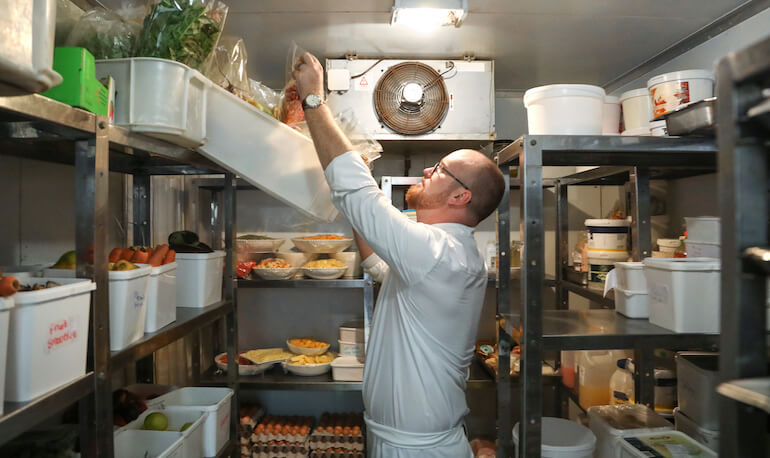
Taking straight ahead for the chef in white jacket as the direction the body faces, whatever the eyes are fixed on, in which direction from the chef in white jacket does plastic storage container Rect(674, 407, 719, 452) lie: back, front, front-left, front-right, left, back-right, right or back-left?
back

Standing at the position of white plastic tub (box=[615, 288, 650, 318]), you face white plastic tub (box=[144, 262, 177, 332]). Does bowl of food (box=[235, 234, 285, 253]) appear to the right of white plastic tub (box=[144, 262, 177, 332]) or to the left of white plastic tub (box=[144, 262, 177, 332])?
right

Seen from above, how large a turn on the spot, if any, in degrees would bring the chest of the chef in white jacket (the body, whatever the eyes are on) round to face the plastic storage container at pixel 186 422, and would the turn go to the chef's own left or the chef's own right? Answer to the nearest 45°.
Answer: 0° — they already face it

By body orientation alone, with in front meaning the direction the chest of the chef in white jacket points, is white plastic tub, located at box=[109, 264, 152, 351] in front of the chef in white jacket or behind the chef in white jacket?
in front

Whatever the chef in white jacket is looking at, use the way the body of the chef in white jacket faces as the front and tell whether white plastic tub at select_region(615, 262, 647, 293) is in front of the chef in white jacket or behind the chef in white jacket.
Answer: behind

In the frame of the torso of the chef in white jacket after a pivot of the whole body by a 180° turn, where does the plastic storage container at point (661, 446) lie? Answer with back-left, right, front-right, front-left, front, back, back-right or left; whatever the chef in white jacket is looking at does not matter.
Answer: front

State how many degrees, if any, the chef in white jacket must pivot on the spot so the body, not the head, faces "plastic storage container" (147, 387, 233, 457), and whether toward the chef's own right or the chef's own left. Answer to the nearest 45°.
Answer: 0° — they already face it

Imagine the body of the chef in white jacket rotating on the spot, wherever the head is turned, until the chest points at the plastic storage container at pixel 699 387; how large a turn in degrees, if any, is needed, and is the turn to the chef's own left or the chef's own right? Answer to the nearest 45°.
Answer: approximately 180°

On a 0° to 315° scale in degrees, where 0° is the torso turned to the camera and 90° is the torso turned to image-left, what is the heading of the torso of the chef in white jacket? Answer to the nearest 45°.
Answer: approximately 90°

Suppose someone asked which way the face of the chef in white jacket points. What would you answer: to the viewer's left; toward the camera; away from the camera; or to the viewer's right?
to the viewer's left

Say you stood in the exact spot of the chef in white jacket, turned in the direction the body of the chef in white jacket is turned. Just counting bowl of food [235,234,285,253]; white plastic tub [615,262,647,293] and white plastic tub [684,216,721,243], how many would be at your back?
2

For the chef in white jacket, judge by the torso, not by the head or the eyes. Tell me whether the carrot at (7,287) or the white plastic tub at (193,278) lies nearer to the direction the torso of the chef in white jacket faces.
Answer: the white plastic tub

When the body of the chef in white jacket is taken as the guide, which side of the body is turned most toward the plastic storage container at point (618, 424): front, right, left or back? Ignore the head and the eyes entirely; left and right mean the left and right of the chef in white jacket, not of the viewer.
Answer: back

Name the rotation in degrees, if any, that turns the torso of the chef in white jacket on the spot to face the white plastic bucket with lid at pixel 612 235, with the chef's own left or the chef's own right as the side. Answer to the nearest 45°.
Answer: approximately 135° to the chef's own right
